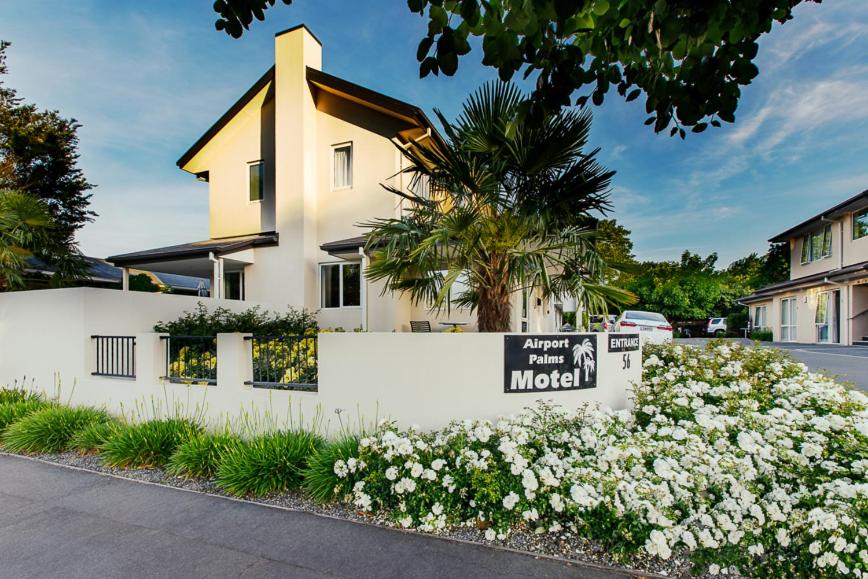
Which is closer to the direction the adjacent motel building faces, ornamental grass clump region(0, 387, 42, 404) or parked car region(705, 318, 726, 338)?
the ornamental grass clump

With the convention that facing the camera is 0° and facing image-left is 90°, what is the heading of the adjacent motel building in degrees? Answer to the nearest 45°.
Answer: approximately 45°

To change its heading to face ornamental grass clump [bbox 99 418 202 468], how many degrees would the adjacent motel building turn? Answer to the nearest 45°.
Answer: approximately 45° to its left

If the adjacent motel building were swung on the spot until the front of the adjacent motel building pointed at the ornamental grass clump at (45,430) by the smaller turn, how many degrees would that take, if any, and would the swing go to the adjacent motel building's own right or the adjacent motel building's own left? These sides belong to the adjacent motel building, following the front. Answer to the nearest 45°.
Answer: approximately 45° to the adjacent motel building's own left

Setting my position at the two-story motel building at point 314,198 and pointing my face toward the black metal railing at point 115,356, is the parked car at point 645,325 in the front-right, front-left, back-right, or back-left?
back-left

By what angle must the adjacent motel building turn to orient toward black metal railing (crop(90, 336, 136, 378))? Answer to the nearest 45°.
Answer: approximately 45° to its left

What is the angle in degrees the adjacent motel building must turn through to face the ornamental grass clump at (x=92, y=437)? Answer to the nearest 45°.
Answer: approximately 45° to its left

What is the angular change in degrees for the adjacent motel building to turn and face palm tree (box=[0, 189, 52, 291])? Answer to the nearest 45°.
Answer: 0° — it already faces it

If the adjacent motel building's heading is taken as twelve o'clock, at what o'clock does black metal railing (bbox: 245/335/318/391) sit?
The black metal railing is roughly at 11 o'clock from the adjacent motel building.

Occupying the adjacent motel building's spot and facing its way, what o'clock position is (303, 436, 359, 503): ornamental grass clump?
The ornamental grass clump is roughly at 11 o'clock from the adjacent motel building.

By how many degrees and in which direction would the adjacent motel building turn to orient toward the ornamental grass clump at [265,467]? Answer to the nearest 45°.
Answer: approximately 45° to its left
